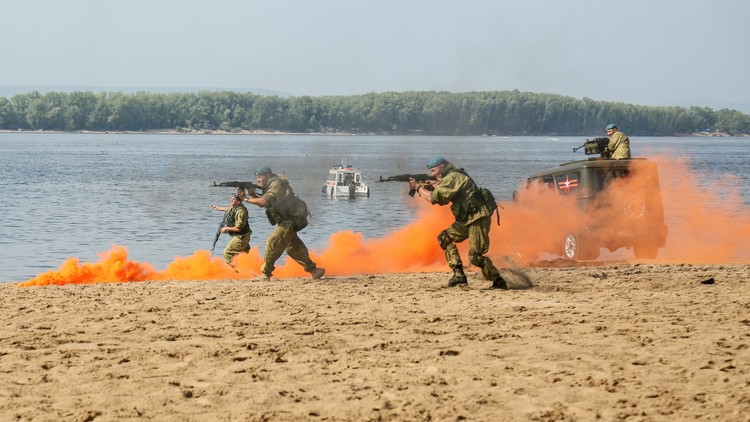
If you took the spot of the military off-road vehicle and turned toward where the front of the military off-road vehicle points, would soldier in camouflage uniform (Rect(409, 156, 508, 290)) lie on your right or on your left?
on your left

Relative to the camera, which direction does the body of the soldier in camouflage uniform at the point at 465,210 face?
to the viewer's left

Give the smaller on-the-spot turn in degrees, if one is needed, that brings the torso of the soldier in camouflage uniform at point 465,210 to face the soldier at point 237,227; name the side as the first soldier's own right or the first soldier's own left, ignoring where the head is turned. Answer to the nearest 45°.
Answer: approximately 45° to the first soldier's own right

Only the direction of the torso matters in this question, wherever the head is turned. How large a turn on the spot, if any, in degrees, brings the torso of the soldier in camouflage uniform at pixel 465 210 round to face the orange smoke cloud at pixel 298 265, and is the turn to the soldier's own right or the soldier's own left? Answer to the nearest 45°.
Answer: approximately 45° to the soldier's own right

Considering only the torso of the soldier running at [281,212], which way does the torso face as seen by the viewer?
to the viewer's left

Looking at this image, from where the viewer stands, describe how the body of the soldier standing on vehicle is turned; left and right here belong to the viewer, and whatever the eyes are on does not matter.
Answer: facing to the left of the viewer

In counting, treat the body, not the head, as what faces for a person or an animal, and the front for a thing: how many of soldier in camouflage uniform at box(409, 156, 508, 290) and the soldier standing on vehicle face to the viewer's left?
2

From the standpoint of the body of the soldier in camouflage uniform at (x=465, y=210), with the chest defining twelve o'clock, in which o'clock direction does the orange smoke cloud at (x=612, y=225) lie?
The orange smoke cloud is roughly at 4 o'clock from the soldier in camouflage uniform.
